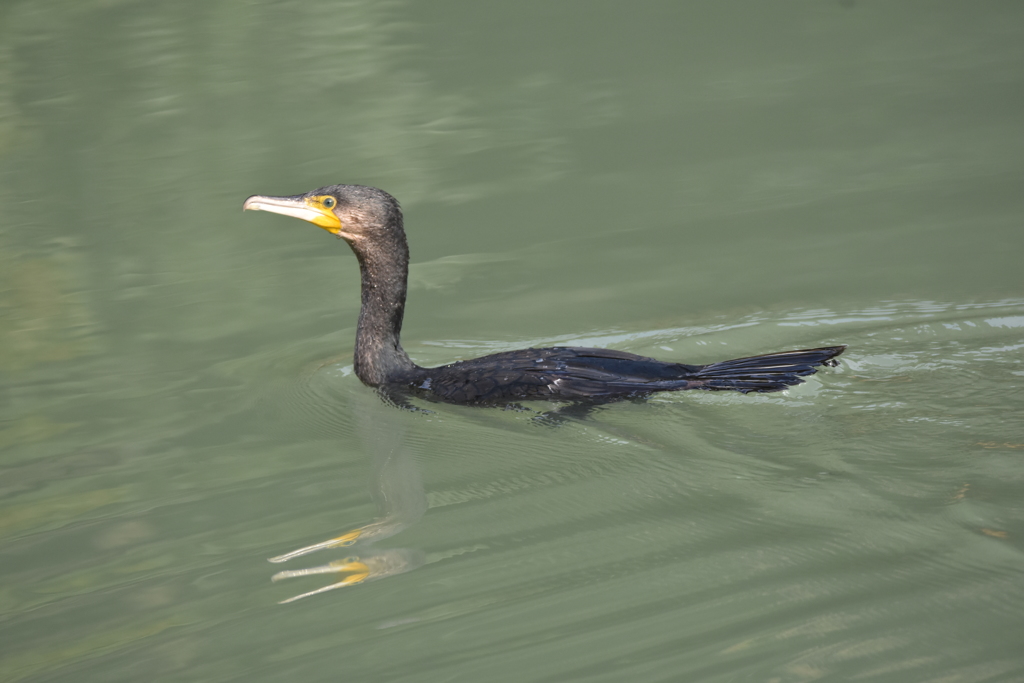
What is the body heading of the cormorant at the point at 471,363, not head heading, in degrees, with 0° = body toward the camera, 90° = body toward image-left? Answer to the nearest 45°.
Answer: approximately 90°
